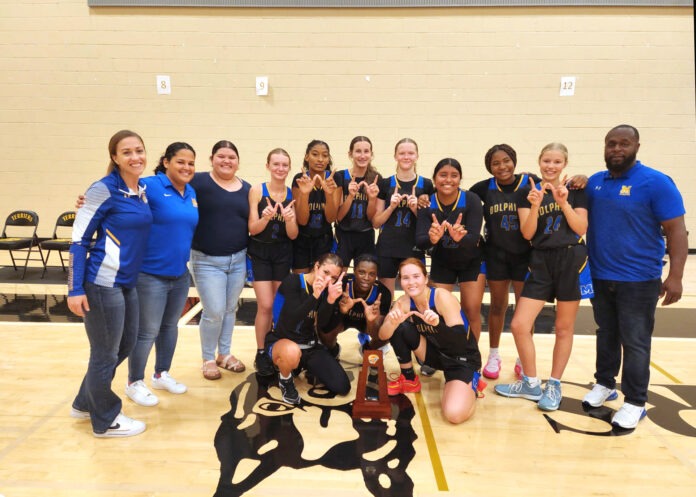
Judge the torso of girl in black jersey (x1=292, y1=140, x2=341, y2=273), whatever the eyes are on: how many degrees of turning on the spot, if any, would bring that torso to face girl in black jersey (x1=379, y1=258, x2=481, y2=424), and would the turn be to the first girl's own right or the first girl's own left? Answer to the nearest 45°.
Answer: approximately 45° to the first girl's own left

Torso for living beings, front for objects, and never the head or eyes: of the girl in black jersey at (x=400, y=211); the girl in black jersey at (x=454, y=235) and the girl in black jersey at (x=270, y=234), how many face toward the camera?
3

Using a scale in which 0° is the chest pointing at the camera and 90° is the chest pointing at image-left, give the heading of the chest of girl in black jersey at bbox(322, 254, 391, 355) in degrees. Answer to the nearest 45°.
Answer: approximately 0°
